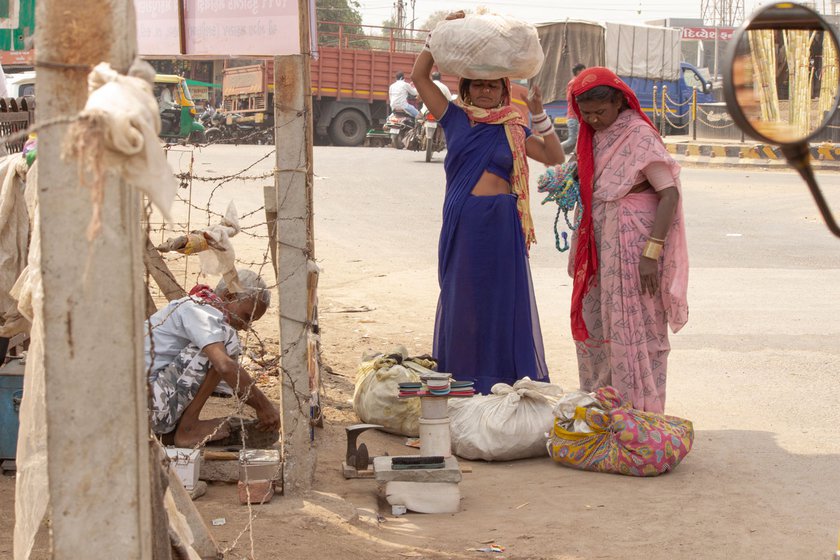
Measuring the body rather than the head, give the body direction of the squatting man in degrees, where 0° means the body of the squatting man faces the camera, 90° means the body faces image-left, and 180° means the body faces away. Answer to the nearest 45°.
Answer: approximately 270°

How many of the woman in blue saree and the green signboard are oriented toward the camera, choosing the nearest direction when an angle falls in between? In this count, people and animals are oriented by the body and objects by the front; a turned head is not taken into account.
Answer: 2

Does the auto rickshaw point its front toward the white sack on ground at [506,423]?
no

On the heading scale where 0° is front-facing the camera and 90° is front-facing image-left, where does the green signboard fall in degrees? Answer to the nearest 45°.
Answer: approximately 0°

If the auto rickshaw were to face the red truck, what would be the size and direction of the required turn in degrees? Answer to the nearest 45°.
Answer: approximately 45° to its left

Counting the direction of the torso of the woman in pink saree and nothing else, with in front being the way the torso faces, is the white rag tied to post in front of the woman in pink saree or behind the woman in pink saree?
in front

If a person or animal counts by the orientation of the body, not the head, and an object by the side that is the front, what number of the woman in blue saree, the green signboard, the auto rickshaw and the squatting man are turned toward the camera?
2

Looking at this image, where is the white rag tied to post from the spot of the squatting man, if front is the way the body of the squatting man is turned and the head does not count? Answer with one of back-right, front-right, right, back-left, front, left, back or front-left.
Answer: right

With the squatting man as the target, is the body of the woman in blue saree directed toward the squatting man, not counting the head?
no

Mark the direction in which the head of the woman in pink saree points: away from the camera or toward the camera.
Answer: toward the camera

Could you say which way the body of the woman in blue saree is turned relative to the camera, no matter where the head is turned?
toward the camera

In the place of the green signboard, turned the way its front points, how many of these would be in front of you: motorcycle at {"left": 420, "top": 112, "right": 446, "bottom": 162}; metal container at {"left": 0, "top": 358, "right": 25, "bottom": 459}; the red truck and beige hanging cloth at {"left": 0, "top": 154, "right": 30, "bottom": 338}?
2

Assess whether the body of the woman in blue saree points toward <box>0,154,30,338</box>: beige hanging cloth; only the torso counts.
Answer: no

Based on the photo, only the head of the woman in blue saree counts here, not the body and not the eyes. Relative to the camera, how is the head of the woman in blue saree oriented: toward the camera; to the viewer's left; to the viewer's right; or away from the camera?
toward the camera
